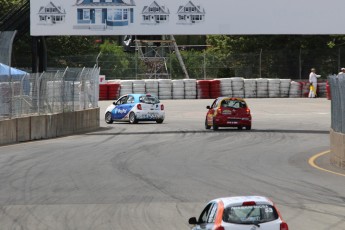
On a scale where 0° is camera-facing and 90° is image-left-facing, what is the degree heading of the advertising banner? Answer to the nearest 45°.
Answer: approximately 0°

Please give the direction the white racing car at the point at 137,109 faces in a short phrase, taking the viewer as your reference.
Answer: facing away from the viewer and to the left of the viewer

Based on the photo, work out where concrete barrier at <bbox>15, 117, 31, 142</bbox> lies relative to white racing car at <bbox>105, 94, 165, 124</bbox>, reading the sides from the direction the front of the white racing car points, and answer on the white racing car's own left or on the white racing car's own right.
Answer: on the white racing car's own left

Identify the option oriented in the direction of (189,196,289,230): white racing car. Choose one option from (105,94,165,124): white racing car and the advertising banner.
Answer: the advertising banner

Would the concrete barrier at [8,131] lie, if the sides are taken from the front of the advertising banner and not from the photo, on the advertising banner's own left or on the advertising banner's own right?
on the advertising banner's own right

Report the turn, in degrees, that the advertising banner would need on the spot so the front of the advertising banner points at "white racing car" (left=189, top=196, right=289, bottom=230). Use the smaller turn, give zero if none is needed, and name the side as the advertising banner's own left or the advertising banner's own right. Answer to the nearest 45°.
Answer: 0° — it already faces it

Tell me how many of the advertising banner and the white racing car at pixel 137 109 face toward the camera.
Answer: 1

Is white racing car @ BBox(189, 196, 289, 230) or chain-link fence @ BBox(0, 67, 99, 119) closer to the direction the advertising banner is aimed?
the white racing car
